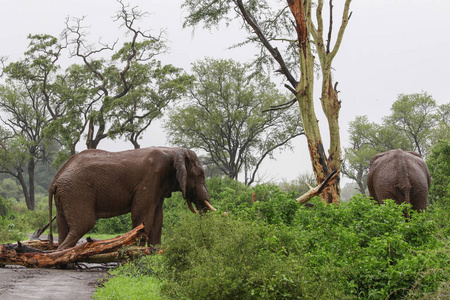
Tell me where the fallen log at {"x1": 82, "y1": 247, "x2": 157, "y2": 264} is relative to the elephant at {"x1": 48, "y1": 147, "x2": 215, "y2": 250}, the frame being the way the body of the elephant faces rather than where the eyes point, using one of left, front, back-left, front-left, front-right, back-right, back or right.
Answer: right

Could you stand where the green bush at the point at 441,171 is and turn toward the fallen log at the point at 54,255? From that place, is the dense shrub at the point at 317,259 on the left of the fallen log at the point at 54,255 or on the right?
left

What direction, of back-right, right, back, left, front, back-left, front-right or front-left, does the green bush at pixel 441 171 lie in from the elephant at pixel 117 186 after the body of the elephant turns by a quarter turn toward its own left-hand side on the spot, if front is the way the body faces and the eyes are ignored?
right

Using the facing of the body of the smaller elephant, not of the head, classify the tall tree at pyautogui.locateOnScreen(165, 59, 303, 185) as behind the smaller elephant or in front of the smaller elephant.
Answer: in front

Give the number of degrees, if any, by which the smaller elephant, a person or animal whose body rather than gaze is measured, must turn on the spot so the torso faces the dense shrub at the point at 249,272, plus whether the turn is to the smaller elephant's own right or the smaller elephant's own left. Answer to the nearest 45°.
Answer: approximately 180°

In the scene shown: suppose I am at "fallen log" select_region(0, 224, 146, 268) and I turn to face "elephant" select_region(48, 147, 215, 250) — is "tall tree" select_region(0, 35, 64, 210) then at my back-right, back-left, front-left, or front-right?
front-left

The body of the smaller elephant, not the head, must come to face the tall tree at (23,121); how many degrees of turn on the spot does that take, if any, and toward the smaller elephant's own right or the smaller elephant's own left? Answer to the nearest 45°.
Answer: approximately 45° to the smaller elephant's own left

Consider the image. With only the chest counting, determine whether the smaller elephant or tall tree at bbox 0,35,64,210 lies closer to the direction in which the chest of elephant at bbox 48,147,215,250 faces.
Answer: the smaller elephant

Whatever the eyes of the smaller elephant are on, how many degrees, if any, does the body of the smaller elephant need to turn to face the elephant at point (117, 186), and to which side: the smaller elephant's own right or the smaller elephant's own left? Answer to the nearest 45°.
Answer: approximately 90° to the smaller elephant's own left

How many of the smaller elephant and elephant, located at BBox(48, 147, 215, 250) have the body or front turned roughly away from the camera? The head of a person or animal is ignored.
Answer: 1

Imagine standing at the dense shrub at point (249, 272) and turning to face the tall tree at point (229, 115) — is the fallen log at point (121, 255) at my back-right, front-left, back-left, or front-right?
front-left

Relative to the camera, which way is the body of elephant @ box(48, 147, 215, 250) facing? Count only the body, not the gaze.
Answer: to the viewer's right

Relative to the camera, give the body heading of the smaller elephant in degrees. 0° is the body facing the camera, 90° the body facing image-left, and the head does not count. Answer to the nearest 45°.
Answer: approximately 180°

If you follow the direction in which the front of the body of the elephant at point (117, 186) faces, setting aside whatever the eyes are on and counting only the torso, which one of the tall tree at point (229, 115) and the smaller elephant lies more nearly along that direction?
the smaller elephant
